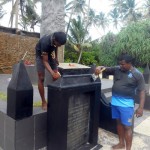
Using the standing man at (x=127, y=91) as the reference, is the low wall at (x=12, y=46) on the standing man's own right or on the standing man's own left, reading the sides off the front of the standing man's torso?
on the standing man's own right

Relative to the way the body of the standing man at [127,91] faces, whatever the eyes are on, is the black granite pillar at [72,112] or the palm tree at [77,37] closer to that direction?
the black granite pillar

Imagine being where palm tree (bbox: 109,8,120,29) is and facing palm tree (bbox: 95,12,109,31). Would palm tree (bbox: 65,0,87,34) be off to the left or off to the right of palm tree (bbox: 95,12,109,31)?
left

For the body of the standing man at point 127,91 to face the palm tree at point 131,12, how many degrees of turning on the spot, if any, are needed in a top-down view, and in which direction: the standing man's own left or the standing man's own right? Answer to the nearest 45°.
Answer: approximately 135° to the standing man's own right

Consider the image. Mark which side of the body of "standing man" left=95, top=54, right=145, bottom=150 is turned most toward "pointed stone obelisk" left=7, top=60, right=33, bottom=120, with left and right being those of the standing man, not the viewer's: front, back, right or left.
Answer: front

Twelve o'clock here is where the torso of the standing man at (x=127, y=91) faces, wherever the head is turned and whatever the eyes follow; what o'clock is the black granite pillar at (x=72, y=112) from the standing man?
The black granite pillar is roughly at 1 o'clock from the standing man.

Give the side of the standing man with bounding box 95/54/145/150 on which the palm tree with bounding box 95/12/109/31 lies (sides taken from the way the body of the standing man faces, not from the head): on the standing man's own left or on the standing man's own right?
on the standing man's own right

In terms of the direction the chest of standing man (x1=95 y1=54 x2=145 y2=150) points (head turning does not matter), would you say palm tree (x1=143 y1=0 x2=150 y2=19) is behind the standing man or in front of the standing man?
behind

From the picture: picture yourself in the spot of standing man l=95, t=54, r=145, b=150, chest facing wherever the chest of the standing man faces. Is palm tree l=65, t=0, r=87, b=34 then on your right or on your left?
on your right

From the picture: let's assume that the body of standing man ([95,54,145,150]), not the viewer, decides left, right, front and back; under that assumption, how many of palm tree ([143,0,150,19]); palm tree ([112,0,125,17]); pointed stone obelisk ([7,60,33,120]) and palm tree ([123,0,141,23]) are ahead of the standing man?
1

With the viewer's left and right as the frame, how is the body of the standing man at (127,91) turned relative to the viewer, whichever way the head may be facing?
facing the viewer and to the left of the viewer
